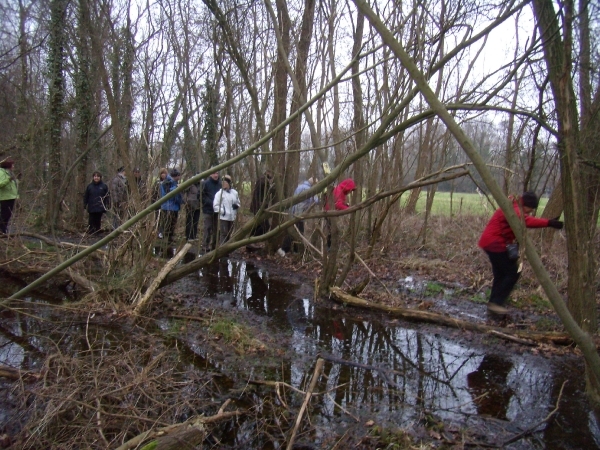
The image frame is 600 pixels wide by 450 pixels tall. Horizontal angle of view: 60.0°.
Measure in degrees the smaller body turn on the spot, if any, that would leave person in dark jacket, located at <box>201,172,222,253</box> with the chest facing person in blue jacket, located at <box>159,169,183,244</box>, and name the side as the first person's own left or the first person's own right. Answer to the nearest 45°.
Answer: approximately 90° to the first person's own right

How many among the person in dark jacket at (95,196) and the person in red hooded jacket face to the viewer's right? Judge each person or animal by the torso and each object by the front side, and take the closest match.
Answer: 1

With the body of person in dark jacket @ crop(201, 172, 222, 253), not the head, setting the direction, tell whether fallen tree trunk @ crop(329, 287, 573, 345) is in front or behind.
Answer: in front

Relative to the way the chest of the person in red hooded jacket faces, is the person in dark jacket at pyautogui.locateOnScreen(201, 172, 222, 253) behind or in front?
behind

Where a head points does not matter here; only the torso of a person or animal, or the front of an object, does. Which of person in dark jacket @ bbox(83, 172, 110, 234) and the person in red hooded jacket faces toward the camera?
the person in dark jacket

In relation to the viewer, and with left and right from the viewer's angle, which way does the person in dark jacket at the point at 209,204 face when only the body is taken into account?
facing the viewer and to the right of the viewer

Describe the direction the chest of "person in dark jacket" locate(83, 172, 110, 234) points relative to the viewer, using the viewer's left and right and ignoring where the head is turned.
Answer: facing the viewer

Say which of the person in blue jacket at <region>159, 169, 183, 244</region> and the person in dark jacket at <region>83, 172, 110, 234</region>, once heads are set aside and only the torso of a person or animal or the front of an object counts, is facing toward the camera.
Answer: the person in dark jacket at <region>83, 172, 110, 234</region>

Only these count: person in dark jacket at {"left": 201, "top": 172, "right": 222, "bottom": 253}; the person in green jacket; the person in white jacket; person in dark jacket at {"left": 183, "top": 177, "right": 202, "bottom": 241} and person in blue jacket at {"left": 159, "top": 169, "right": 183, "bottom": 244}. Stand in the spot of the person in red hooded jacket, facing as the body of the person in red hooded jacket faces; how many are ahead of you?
0

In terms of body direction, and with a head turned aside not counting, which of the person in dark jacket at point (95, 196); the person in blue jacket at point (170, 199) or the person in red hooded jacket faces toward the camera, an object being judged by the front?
the person in dark jacket at point (95, 196)
